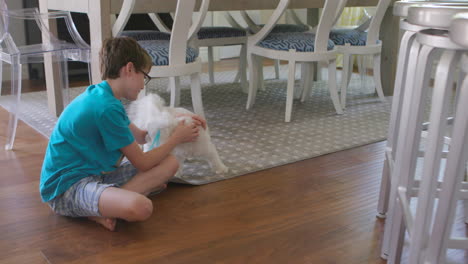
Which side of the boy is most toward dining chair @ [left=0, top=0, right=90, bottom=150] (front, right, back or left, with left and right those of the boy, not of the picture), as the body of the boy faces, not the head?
left

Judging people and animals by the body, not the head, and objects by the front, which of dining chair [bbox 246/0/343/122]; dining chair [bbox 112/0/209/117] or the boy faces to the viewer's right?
the boy

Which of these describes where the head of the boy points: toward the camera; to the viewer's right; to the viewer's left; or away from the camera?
to the viewer's right

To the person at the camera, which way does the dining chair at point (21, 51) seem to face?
facing away from the viewer and to the right of the viewer

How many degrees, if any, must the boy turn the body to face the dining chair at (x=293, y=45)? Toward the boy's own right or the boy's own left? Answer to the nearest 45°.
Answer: approximately 45° to the boy's own left

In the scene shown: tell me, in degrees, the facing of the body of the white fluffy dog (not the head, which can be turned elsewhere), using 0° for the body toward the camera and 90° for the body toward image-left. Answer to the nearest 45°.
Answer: approximately 90°

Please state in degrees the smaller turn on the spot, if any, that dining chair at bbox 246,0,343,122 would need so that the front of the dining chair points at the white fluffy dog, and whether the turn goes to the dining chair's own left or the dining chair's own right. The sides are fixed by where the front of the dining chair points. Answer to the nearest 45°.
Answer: approximately 135° to the dining chair's own left

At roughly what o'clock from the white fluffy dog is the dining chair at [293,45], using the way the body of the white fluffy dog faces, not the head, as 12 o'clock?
The dining chair is roughly at 4 o'clock from the white fluffy dog.

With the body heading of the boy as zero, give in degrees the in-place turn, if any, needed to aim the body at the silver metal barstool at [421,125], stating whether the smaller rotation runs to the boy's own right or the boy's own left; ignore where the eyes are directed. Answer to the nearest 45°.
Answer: approximately 45° to the boy's own right

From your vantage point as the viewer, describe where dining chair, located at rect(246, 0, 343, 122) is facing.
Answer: facing away from the viewer and to the left of the viewer

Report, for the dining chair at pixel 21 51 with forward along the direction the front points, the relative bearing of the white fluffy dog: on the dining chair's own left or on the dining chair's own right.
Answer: on the dining chair's own right

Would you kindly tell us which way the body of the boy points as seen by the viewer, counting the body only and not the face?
to the viewer's right
